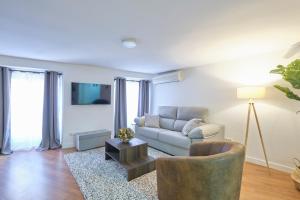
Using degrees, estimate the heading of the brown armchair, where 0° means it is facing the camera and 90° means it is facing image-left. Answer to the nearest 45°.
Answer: approximately 135°

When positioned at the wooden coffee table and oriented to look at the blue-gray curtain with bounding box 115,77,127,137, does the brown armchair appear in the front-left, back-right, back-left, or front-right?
back-right

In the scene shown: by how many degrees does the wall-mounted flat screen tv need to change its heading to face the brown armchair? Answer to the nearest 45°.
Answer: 0° — it already faces it

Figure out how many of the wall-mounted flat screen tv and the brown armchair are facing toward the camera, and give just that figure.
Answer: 1

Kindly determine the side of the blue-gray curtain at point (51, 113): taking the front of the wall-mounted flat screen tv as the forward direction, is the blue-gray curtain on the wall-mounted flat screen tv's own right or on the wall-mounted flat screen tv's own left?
on the wall-mounted flat screen tv's own right

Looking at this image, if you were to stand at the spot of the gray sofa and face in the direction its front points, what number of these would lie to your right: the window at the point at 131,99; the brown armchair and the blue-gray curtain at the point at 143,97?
2

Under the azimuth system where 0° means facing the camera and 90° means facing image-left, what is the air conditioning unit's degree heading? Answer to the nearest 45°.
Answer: approximately 45°

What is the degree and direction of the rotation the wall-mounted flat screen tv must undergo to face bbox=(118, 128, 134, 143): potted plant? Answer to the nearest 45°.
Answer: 0° — it already faces it

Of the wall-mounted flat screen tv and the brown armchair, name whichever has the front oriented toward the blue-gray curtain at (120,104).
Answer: the brown armchair

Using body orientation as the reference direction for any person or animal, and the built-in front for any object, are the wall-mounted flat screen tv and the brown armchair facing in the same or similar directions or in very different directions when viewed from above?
very different directions
